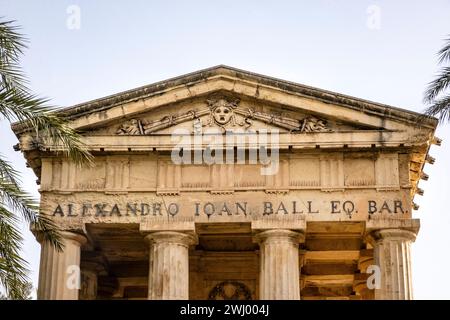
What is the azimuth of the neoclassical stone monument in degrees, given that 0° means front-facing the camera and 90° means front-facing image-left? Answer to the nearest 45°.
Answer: approximately 0°
